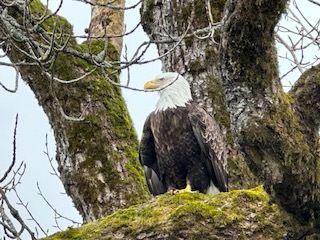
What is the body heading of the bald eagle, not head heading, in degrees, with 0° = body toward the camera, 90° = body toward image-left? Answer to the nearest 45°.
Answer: approximately 45°

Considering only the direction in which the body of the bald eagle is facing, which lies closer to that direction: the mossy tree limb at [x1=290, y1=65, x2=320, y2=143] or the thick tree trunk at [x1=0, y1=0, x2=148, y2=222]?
the thick tree trunk
